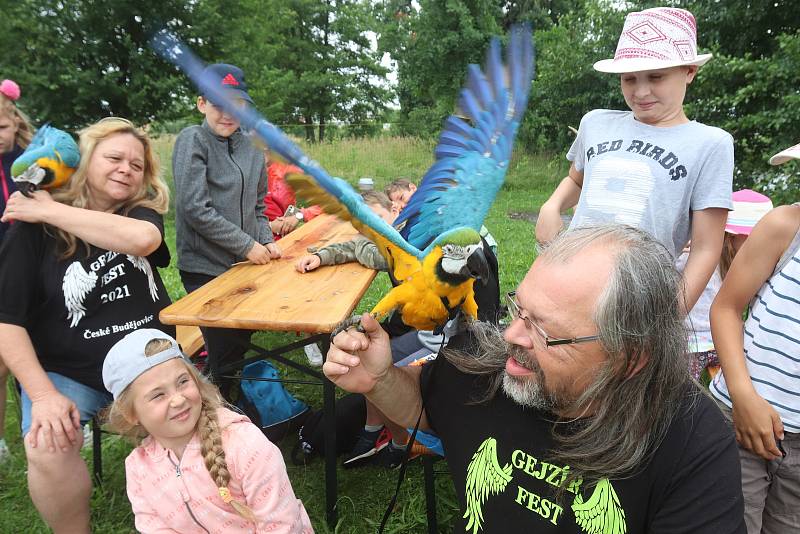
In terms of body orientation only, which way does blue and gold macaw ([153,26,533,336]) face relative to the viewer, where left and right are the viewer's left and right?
facing the viewer and to the right of the viewer

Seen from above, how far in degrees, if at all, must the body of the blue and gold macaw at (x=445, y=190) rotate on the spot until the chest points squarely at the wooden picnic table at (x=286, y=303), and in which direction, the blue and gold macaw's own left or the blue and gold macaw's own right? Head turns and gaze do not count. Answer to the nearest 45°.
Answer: approximately 180°

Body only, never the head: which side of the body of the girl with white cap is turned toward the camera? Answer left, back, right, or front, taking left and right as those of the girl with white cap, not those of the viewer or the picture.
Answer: front

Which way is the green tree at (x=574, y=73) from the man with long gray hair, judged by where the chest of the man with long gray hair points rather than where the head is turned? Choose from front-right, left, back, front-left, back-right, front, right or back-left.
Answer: back-right

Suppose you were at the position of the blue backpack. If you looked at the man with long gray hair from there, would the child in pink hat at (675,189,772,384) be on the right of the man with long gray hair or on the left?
left

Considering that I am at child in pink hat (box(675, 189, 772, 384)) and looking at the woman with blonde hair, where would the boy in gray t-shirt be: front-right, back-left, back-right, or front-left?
front-left

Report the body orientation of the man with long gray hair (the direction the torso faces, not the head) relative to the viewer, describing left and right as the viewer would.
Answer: facing the viewer and to the left of the viewer

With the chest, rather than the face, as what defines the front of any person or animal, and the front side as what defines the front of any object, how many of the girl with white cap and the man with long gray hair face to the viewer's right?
0

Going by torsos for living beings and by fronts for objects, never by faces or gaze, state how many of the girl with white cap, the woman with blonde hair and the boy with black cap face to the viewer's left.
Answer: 0

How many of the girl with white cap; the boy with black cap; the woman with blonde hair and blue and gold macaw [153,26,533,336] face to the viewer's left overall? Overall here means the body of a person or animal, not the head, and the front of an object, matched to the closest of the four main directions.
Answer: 0

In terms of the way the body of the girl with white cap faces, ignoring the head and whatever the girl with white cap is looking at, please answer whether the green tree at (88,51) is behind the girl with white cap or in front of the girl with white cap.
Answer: behind
